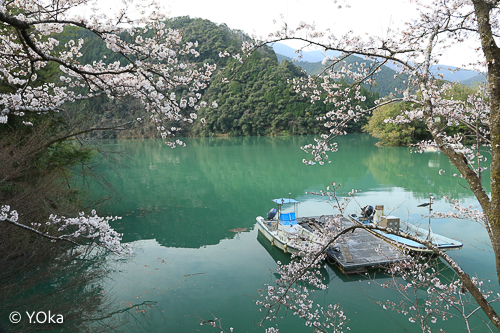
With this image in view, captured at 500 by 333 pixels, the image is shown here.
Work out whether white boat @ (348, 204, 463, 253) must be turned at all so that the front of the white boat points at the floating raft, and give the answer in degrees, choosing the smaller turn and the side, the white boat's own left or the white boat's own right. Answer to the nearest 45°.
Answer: approximately 90° to the white boat's own right

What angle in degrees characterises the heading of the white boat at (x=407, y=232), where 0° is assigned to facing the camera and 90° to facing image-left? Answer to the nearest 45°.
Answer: approximately 315°

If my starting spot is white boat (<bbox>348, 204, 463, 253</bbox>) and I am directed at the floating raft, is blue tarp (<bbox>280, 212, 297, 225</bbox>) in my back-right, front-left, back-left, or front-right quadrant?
front-right

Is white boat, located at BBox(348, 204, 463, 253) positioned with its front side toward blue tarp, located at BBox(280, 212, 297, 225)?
no

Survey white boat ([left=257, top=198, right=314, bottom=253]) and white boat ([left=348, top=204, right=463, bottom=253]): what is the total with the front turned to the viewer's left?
0

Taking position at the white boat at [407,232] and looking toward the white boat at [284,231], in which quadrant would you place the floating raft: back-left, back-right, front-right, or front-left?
front-left

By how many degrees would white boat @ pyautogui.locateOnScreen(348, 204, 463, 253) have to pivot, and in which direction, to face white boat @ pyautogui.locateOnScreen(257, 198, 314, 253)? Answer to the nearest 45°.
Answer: approximately 135° to its right

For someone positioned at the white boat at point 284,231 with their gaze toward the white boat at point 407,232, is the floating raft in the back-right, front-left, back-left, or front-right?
front-right
